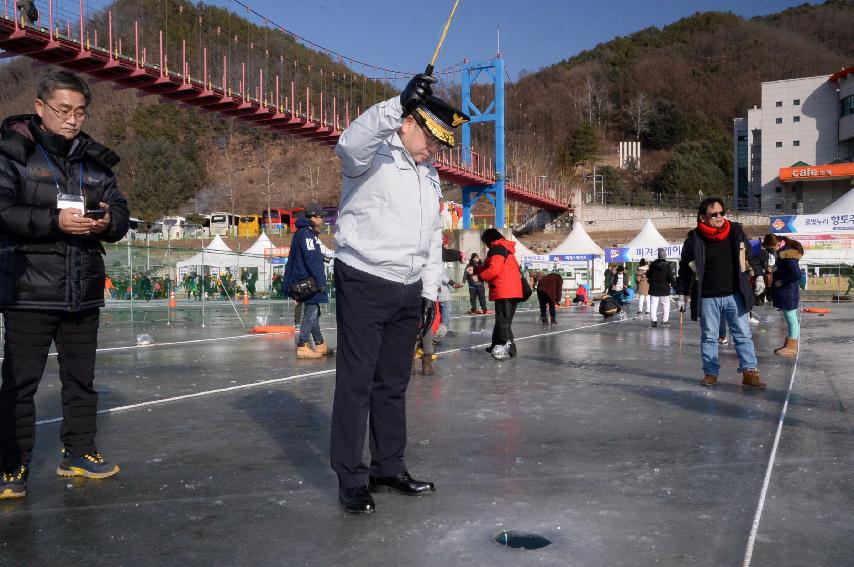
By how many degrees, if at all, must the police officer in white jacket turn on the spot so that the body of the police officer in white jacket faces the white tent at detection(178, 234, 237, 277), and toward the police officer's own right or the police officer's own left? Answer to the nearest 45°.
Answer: approximately 135° to the police officer's own left

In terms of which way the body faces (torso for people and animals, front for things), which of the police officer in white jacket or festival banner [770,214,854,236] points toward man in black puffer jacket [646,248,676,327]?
the festival banner

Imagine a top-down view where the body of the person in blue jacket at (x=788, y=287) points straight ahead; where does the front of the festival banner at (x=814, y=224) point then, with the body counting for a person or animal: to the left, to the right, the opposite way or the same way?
to the left

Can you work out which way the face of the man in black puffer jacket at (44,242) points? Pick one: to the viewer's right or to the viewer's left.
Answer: to the viewer's right

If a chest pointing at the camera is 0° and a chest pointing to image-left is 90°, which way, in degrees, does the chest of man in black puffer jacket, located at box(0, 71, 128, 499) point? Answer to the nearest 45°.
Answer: approximately 315°

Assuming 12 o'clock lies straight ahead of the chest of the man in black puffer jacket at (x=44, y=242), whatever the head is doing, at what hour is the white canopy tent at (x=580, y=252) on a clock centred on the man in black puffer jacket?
The white canopy tent is roughly at 9 o'clock from the man in black puffer jacket.

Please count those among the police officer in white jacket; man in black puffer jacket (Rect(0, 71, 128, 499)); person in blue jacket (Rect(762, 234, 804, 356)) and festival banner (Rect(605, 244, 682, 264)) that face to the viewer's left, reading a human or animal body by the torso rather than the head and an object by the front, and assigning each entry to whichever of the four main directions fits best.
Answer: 1

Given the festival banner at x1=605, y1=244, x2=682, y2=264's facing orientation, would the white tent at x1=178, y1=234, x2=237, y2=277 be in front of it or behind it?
in front

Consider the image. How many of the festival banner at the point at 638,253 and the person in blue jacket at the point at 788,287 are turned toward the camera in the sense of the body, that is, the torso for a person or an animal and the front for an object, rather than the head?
1

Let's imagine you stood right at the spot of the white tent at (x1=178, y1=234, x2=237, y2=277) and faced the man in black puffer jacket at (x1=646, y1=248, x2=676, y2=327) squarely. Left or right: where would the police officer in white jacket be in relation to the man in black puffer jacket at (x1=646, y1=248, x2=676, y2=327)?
right

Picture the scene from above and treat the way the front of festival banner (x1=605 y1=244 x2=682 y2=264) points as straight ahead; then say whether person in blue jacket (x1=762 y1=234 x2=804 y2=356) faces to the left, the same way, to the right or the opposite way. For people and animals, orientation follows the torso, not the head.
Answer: to the right
